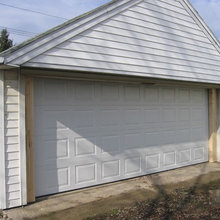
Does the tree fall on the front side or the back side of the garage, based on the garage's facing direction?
on the back side

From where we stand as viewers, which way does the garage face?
facing the viewer and to the right of the viewer
